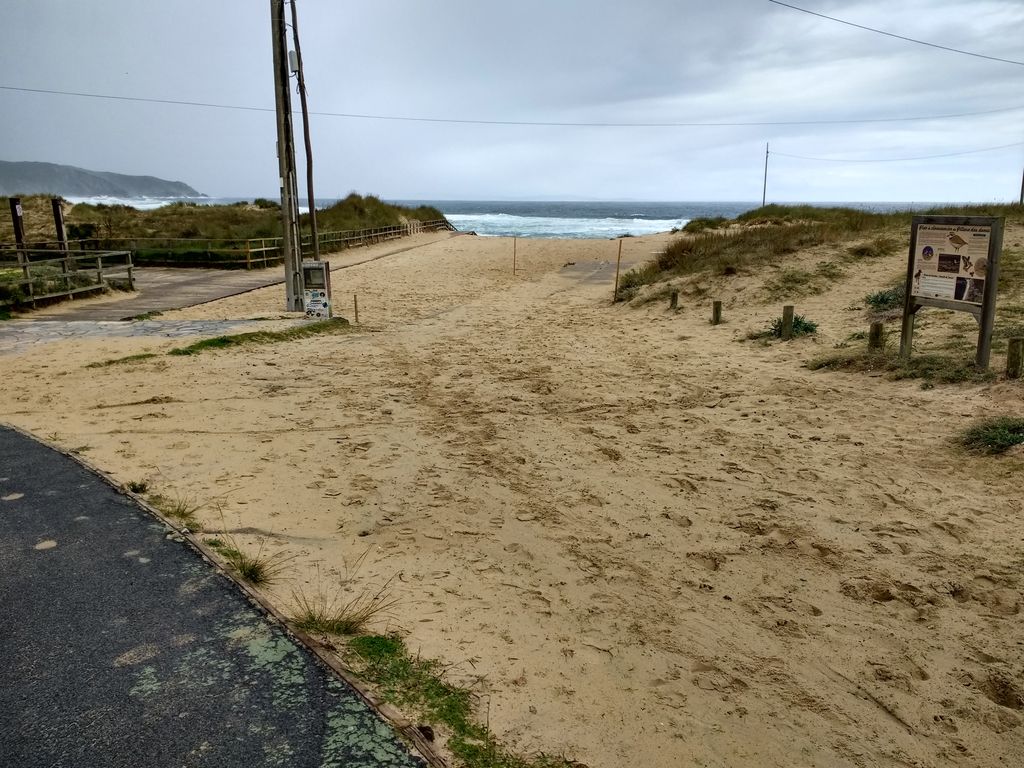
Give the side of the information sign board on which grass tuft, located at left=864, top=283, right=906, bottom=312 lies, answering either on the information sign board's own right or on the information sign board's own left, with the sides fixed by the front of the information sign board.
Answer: on the information sign board's own right

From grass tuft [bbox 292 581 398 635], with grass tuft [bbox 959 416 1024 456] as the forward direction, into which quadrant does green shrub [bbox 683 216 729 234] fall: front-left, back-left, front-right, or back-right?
front-left

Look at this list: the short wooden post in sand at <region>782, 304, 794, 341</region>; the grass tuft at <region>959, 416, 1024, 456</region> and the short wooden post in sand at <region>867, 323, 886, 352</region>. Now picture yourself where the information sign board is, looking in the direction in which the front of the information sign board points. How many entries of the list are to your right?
2

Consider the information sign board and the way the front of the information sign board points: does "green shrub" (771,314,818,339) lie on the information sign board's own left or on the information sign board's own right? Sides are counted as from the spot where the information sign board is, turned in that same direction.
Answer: on the information sign board's own right

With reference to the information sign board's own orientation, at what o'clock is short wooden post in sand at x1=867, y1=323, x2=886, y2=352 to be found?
The short wooden post in sand is roughly at 3 o'clock from the information sign board.

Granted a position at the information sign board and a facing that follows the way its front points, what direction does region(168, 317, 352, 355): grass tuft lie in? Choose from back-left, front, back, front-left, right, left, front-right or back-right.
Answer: front-right

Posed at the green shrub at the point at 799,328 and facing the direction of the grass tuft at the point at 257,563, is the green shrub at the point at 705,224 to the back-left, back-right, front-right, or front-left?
back-right

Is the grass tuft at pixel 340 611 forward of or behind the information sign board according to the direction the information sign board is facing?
forward

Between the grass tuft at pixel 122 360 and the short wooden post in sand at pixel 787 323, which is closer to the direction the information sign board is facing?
the grass tuft

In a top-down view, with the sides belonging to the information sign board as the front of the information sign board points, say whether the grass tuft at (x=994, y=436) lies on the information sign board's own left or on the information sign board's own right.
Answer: on the information sign board's own left

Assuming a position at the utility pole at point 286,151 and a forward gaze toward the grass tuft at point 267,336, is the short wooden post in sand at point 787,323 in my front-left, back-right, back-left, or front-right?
front-left

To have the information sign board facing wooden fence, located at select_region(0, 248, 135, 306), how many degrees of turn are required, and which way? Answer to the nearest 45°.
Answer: approximately 45° to its right

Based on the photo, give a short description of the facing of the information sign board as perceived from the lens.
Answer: facing the viewer and to the left of the viewer
